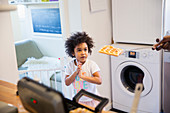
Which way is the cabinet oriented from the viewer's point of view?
toward the camera

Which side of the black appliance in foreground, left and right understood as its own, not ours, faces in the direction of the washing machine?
front

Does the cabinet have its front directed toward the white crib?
no

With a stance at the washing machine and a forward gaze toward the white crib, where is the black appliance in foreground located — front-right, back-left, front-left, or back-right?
front-left

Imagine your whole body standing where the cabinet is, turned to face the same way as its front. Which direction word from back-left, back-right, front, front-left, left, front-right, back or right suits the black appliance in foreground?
front

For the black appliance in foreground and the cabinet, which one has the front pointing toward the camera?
the cabinet

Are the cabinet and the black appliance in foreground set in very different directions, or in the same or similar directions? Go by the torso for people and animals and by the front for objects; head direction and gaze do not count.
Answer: very different directions

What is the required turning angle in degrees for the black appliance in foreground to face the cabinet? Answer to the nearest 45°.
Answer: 0° — it already faces it

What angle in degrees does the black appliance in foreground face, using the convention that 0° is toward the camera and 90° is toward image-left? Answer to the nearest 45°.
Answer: approximately 225°
